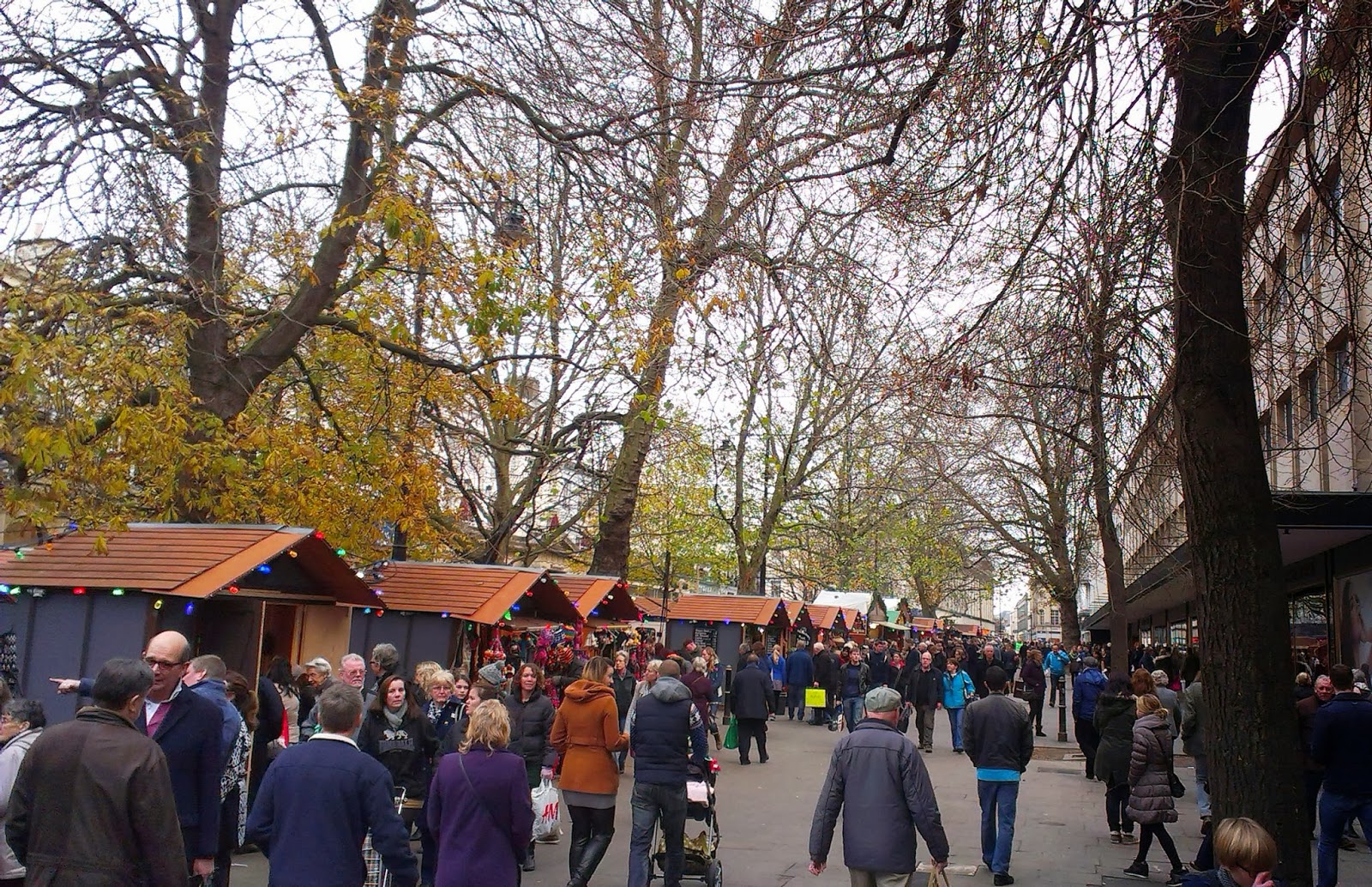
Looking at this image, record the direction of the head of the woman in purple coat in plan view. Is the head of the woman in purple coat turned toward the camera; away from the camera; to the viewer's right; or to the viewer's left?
away from the camera

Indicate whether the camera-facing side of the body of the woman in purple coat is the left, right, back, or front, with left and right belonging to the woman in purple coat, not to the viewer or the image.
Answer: back

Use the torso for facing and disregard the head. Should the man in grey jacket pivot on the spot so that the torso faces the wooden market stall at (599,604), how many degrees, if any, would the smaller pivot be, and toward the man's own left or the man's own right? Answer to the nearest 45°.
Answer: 0° — they already face it

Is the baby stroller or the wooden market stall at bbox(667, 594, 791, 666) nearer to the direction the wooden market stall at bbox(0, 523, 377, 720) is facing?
the baby stroller

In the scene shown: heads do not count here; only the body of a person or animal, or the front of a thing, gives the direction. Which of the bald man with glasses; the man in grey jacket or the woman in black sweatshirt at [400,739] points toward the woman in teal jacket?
the man in grey jacket

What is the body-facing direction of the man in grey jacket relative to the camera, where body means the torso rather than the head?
away from the camera

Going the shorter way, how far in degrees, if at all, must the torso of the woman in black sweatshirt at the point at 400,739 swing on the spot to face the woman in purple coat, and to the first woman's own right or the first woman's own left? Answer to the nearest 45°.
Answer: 0° — they already face them

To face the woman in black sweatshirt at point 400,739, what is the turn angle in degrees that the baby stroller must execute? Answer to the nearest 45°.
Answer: approximately 135° to its left

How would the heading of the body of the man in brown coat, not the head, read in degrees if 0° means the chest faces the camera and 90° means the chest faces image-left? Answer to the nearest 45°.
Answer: approximately 225°
